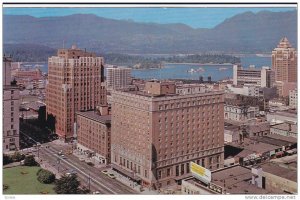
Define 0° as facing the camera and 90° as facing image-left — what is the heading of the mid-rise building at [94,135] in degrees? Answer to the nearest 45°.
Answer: approximately 45°

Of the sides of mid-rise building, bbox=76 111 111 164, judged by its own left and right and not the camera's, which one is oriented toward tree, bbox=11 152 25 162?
front

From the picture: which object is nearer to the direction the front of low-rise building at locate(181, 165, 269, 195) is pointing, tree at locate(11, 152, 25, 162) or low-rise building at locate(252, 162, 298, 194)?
the tree

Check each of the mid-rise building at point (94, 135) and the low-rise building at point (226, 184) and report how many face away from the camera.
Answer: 0

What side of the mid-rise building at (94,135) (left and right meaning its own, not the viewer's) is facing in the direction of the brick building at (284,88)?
back

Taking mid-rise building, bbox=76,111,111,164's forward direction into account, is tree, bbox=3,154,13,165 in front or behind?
in front

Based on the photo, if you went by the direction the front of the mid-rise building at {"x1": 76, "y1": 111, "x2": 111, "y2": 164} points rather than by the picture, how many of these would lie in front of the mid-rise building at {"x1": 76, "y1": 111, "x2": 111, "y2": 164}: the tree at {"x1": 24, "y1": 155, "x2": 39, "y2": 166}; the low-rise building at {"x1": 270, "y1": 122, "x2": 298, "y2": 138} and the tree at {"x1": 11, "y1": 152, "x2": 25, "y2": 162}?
2

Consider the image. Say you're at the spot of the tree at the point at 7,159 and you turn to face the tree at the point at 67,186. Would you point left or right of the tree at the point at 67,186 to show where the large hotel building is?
left

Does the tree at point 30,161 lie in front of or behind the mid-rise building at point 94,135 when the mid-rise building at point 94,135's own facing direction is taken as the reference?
in front
